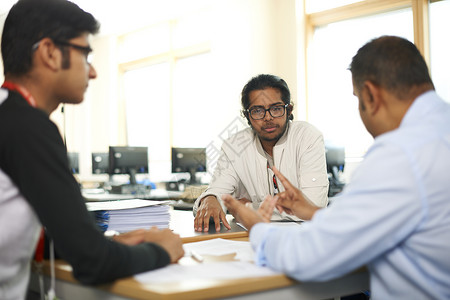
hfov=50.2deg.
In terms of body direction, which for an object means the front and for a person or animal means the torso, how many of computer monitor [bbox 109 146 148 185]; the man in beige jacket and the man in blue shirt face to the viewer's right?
0

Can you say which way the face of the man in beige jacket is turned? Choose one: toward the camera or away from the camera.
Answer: toward the camera

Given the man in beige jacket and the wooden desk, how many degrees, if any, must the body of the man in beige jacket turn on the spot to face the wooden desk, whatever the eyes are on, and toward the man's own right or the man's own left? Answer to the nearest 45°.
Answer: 0° — they already face it

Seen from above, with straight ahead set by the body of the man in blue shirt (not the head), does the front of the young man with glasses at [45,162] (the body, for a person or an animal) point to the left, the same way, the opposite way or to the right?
to the right

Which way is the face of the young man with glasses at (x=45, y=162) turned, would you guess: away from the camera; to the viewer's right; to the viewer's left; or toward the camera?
to the viewer's right

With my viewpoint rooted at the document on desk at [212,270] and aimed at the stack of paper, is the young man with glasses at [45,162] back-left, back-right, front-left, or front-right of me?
front-left

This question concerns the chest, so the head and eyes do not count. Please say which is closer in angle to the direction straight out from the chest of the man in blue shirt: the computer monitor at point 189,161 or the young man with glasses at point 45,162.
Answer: the computer monitor

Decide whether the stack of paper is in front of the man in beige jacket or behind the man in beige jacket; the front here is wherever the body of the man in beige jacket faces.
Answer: in front

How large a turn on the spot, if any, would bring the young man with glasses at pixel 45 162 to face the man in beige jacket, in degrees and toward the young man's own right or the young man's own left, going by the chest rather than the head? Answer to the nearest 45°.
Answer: approximately 45° to the young man's own left

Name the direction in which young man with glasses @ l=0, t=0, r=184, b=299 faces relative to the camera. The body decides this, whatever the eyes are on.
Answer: to the viewer's right

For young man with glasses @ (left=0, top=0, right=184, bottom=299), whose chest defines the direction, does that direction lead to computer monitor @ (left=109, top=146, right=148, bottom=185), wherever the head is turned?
no

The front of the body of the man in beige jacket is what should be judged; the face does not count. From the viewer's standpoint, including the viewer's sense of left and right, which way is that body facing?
facing the viewer

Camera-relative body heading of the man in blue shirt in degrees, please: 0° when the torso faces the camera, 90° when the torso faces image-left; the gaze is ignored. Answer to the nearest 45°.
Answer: approximately 135°
